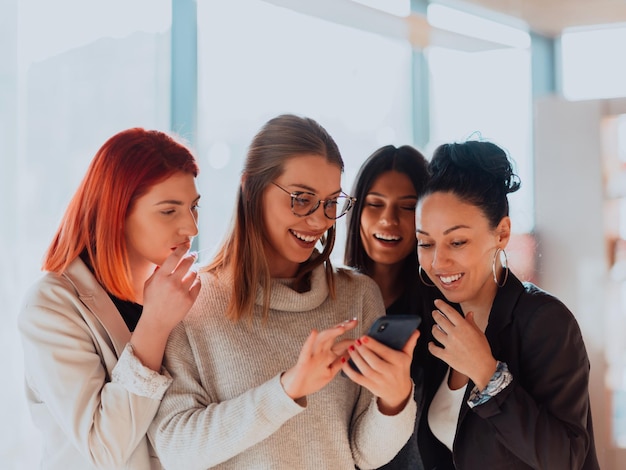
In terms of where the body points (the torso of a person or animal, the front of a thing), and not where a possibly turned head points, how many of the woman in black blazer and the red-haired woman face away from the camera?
0

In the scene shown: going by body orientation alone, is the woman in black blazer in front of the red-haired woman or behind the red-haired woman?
in front

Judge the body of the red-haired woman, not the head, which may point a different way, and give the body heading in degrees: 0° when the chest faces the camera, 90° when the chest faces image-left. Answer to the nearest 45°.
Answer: approximately 315°

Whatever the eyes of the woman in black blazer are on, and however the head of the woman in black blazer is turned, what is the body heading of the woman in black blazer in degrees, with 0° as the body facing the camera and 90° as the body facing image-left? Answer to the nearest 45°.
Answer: approximately 45°

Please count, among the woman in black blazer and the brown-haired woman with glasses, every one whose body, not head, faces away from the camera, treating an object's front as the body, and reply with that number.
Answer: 0

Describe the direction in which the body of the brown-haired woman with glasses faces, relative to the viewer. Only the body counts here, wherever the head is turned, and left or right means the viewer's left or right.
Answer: facing the viewer and to the right of the viewer
